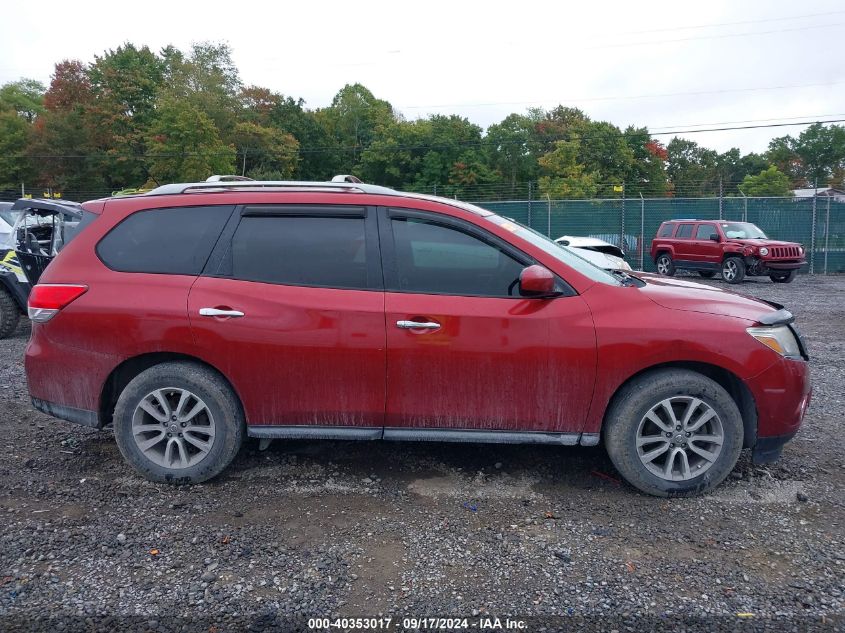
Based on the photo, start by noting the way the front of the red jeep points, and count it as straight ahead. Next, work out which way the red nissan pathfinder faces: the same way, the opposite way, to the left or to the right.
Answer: to the left

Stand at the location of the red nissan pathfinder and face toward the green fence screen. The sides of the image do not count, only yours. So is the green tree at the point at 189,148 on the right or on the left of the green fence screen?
left

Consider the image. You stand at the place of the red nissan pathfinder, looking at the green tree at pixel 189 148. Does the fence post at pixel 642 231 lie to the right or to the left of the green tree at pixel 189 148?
right

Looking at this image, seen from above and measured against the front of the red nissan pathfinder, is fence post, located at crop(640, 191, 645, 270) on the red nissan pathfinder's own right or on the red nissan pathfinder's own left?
on the red nissan pathfinder's own left

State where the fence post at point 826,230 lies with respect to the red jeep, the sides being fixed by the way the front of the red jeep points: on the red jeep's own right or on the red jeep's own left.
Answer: on the red jeep's own left

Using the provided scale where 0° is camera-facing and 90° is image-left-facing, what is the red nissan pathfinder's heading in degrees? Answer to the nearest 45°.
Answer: approximately 270°

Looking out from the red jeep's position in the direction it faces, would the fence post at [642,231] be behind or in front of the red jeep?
behind

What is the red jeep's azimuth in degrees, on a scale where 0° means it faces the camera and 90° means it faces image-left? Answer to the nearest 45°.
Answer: approximately 315°

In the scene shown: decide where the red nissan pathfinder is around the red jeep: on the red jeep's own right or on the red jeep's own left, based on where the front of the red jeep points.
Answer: on the red jeep's own right

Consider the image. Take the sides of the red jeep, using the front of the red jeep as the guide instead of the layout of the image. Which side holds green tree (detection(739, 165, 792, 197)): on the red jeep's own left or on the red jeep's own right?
on the red jeep's own left
